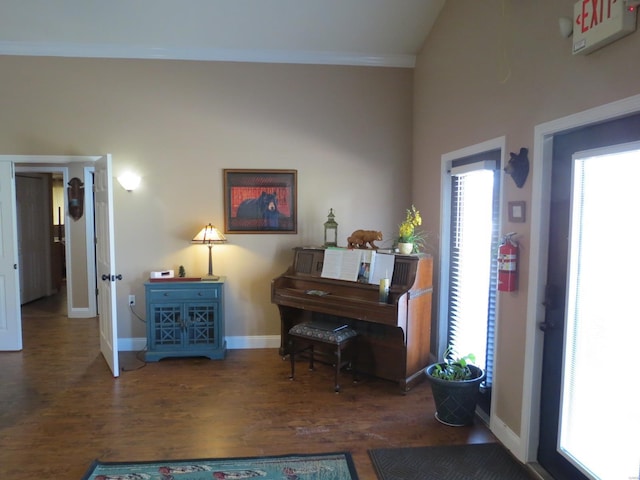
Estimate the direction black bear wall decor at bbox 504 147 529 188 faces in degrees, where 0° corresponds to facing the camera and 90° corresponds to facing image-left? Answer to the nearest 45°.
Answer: approximately 45°

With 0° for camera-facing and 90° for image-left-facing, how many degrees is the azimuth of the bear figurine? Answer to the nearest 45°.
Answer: approximately 270°

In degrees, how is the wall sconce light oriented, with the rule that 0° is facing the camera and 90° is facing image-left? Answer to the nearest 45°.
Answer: approximately 0°

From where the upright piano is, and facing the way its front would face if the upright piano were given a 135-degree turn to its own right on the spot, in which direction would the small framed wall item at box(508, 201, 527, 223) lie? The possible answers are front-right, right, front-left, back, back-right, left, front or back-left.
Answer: back-right

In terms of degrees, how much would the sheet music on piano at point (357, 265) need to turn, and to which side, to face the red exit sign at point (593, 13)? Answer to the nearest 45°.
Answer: approximately 90° to its left

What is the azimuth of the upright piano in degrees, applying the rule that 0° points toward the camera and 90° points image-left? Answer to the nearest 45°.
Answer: approximately 45°

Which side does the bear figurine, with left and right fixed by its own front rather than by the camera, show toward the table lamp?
back

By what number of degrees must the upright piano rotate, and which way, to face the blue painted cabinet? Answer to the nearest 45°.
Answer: approximately 45° to its right
